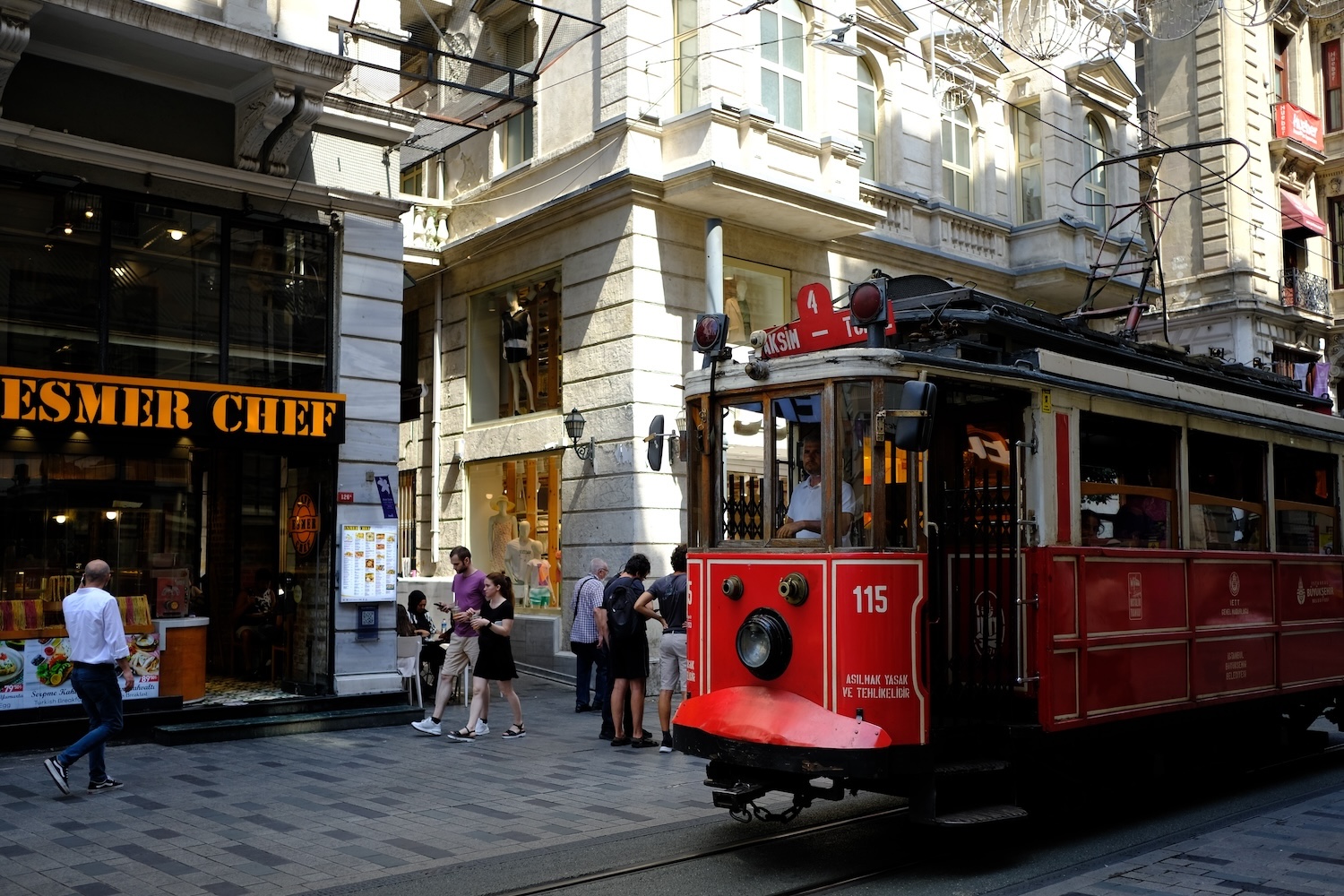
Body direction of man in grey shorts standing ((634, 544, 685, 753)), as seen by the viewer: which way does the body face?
away from the camera

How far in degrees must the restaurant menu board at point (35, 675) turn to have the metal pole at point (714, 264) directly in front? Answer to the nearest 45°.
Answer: approximately 90° to its left

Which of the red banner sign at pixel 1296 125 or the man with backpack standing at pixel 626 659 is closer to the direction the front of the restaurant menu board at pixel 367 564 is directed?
the man with backpack standing

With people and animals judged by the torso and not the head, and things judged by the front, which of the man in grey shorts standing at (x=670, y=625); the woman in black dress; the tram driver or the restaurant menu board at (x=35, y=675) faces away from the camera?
the man in grey shorts standing

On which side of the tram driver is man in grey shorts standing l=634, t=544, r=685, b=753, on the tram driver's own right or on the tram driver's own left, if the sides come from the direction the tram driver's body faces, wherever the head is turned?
on the tram driver's own right

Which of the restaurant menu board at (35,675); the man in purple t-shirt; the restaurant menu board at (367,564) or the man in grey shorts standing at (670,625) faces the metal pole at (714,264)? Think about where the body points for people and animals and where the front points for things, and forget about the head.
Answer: the man in grey shorts standing

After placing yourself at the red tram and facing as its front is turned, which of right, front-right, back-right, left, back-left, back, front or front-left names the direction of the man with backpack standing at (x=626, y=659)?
right

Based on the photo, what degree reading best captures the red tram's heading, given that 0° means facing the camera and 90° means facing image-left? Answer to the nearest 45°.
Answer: approximately 45°

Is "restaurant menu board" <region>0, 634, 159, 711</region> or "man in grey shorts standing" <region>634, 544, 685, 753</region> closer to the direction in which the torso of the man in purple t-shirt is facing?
the restaurant menu board

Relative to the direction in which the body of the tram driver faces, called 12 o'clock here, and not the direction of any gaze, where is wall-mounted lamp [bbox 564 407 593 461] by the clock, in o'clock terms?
The wall-mounted lamp is roughly at 4 o'clock from the tram driver.
